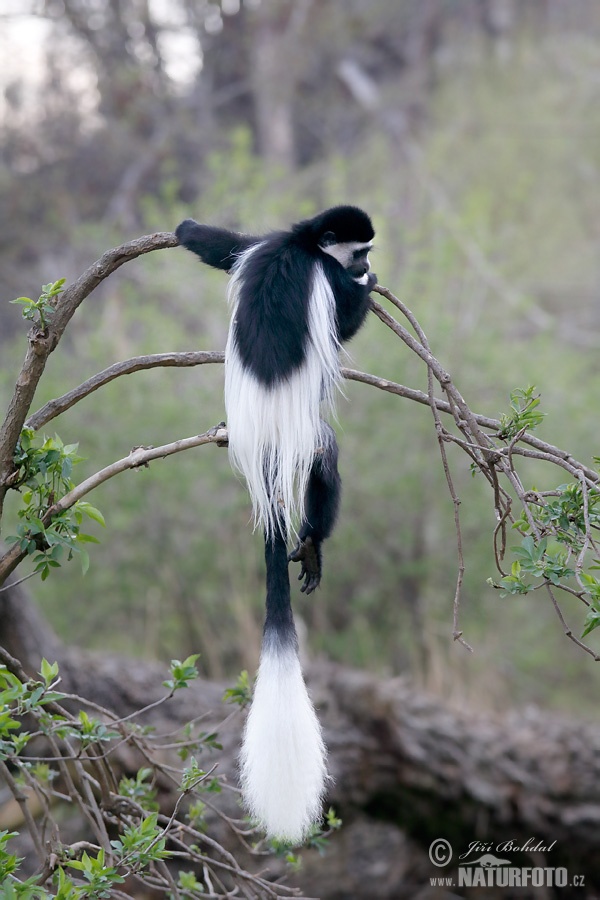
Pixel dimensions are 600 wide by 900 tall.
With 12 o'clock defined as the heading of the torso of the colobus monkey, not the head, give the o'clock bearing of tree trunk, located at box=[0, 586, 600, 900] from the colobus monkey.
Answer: The tree trunk is roughly at 11 o'clock from the colobus monkey.

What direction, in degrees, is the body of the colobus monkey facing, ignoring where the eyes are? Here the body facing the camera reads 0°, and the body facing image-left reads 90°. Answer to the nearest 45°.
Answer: approximately 225°
